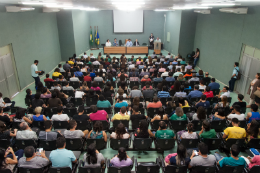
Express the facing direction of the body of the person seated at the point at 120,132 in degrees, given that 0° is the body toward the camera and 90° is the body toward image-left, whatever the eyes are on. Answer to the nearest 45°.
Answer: approximately 180°

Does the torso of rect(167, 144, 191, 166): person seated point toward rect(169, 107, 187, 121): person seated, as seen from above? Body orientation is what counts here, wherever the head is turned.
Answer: yes

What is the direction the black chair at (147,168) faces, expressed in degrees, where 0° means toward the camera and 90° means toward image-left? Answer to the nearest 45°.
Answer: approximately 180°

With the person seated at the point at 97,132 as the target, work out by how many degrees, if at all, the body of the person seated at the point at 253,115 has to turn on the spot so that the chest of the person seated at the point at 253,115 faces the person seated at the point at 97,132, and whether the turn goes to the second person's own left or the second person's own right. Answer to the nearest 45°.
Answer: approximately 90° to the second person's own left

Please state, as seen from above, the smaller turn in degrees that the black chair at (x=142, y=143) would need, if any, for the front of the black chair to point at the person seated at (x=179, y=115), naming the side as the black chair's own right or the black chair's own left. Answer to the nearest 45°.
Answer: approximately 45° to the black chair's own right

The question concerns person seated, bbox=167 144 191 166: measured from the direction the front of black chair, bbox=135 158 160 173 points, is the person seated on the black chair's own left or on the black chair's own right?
on the black chair's own right

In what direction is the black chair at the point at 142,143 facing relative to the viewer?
away from the camera

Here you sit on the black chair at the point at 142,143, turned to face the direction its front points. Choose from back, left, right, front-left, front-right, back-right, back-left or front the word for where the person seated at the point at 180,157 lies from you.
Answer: back-right

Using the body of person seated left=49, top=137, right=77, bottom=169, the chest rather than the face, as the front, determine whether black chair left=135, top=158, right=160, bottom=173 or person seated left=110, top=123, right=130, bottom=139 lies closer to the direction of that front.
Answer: the person seated

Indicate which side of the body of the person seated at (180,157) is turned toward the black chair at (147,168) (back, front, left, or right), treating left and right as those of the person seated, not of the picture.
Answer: left

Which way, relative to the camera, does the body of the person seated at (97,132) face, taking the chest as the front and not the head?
away from the camera

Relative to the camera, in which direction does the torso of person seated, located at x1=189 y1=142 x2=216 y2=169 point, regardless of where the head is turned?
away from the camera
